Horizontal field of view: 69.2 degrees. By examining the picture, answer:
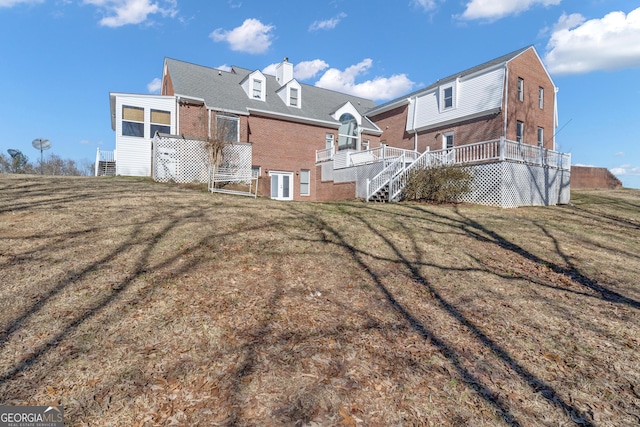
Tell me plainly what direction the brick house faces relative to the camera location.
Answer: facing away from the viewer and to the left of the viewer

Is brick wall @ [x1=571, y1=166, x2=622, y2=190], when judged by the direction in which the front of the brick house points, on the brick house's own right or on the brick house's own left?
on the brick house's own right

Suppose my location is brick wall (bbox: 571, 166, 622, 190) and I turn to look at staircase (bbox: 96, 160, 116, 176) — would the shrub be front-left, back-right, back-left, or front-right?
front-left

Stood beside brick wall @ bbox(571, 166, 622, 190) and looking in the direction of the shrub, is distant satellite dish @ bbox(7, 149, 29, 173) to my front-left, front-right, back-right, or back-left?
front-right

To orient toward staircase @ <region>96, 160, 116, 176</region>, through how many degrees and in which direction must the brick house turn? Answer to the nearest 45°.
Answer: approximately 45° to its left

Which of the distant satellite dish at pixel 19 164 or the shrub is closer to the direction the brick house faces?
the distant satellite dish
